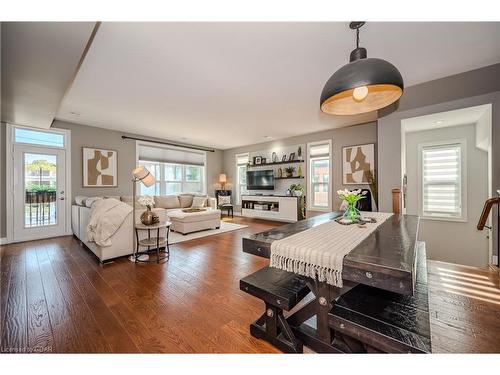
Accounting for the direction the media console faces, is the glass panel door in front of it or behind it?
in front

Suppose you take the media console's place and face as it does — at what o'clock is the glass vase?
The glass vase is roughly at 10 o'clock from the media console.

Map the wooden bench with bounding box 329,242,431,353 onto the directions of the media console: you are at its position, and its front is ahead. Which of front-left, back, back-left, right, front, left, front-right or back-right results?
front-left

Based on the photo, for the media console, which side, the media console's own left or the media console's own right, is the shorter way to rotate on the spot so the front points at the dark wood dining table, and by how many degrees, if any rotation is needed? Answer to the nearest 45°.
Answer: approximately 45° to the media console's own left

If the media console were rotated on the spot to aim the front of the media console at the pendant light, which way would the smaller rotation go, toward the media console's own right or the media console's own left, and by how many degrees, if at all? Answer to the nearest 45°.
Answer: approximately 45° to the media console's own left

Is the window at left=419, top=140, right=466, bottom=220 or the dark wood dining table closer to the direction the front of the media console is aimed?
the dark wood dining table

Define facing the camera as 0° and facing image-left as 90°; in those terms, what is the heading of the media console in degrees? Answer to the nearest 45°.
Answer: approximately 45°
